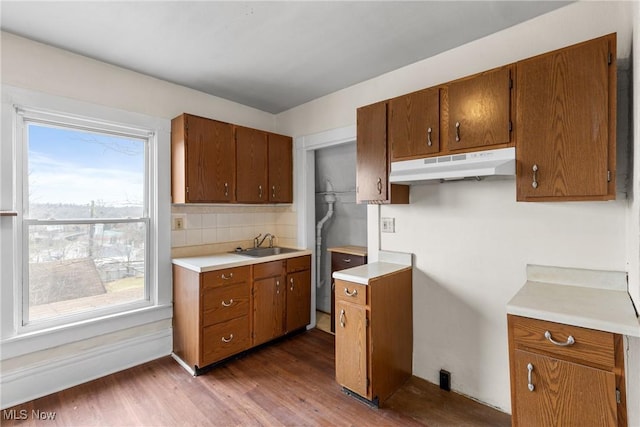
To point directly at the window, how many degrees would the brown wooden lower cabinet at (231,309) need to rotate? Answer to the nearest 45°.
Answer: approximately 135° to its right

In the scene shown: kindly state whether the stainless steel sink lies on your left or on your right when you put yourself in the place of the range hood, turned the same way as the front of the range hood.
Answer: on your right

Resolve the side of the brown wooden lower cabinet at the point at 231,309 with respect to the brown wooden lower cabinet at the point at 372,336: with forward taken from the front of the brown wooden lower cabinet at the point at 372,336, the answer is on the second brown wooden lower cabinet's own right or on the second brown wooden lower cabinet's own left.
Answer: on the second brown wooden lower cabinet's own right

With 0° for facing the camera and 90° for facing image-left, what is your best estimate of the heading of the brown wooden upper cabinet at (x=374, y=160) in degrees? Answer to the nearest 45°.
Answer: approximately 45°

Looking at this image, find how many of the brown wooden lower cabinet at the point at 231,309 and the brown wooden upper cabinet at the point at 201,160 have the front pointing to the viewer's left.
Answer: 0

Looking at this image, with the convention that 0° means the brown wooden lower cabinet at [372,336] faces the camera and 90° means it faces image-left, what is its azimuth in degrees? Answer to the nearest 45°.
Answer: approximately 45°
